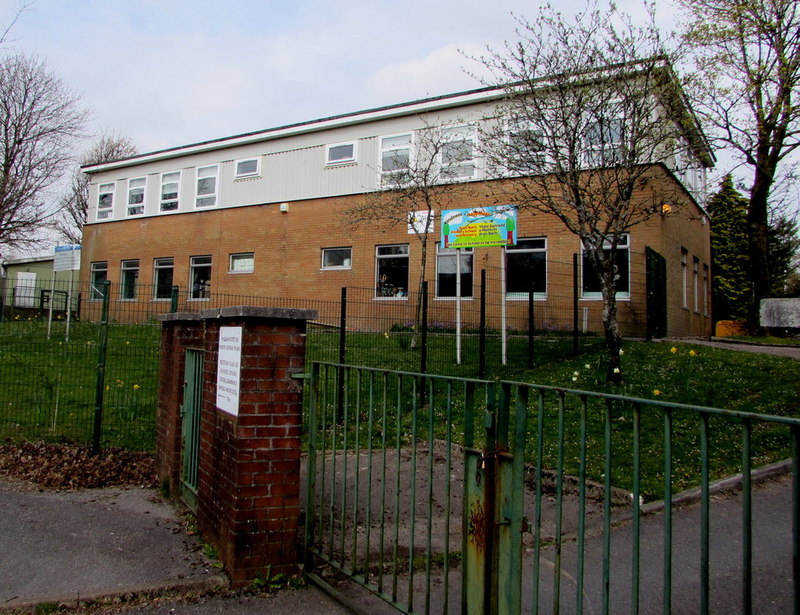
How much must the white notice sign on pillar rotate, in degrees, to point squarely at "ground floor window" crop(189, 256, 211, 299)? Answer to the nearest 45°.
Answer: approximately 135° to its right

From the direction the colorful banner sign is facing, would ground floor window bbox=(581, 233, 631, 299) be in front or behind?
behind

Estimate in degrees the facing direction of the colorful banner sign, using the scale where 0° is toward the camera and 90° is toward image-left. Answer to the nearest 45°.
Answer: approximately 0°

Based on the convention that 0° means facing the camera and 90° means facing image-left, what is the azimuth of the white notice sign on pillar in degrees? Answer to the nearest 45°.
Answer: approximately 45°

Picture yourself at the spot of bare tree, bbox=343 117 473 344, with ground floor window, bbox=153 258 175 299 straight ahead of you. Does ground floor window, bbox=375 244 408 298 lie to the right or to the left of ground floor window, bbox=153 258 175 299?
right

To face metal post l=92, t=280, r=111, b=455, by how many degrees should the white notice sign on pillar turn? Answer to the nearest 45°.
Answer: approximately 90° to its right

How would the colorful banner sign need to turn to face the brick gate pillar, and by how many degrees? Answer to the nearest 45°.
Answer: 0° — it already faces it

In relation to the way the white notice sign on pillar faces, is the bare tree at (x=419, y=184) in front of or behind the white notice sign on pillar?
behind

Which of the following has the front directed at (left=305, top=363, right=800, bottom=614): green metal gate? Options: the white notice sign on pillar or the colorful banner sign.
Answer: the colorful banner sign

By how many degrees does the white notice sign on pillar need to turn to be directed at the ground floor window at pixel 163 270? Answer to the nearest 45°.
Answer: approximately 135° to its right

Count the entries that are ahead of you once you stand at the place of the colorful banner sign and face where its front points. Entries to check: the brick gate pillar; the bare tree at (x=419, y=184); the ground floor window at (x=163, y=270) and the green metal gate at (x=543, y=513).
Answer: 2
